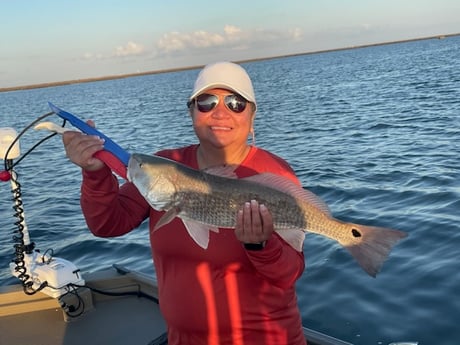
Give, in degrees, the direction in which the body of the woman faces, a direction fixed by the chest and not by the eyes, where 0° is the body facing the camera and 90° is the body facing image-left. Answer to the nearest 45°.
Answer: approximately 0°
